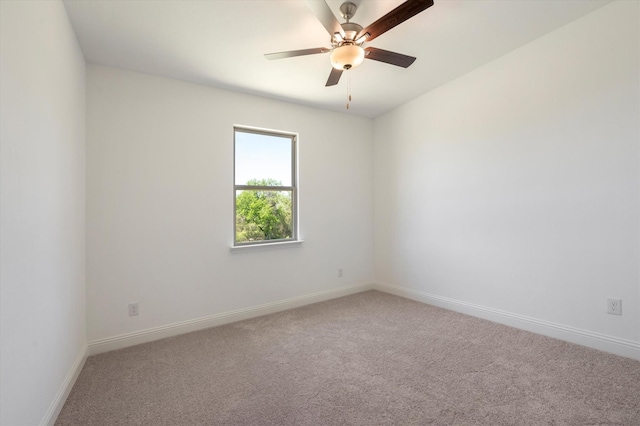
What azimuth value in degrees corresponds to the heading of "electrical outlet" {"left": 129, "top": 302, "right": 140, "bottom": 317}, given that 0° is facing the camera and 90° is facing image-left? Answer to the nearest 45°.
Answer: approximately 0°

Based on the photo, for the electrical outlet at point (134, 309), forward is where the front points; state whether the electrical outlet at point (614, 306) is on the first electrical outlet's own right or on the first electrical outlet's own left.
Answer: on the first electrical outlet's own left

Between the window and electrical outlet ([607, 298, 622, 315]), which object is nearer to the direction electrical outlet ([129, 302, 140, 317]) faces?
the electrical outlet

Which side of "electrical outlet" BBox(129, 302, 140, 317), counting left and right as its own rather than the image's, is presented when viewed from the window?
left

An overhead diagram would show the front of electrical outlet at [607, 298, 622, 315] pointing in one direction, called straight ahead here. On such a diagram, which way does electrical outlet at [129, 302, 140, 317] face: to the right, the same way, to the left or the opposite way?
to the left

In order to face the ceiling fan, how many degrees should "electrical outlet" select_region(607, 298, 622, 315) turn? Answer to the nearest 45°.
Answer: approximately 45° to its right

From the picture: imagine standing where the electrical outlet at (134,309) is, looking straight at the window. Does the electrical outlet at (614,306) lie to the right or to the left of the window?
right
